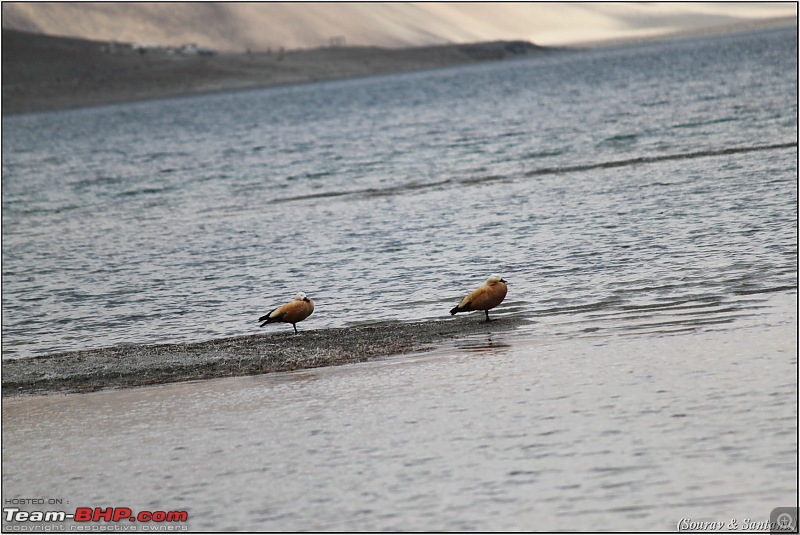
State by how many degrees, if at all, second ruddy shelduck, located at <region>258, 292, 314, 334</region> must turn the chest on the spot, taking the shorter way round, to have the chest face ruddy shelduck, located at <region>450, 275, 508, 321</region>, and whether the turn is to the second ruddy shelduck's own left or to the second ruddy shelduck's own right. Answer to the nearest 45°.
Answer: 0° — it already faces it

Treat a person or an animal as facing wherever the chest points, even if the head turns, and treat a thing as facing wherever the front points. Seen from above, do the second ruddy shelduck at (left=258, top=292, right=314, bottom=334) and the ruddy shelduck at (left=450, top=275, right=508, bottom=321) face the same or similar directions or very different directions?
same or similar directions

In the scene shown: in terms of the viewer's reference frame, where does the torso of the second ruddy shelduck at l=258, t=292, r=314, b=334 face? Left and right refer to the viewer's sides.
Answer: facing to the right of the viewer

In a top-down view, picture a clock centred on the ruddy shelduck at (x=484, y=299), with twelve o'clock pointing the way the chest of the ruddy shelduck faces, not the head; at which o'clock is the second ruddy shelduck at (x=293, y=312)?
The second ruddy shelduck is roughly at 6 o'clock from the ruddy shelduck.

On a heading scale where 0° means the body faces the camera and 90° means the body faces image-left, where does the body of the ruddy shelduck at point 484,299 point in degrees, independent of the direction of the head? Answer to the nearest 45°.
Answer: approximately 270°

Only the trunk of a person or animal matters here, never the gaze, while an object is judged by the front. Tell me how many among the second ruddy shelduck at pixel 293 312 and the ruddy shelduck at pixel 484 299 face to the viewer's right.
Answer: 2
